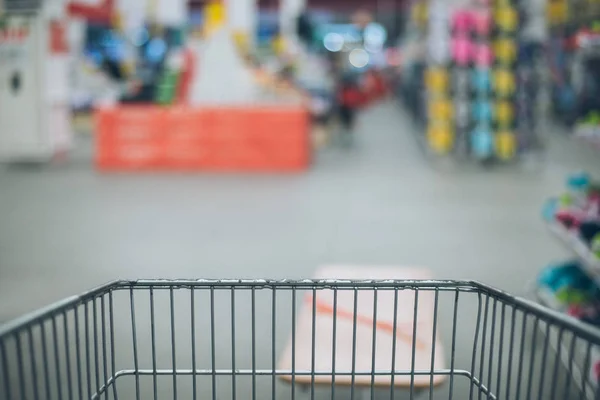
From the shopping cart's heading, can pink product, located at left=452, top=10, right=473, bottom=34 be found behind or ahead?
ahead

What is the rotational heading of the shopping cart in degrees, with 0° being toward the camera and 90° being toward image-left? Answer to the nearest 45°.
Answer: approximately 180°

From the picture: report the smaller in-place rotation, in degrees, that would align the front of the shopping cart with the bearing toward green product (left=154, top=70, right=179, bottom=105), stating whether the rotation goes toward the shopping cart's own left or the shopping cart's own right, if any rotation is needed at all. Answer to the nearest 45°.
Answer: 0° — it already faces it

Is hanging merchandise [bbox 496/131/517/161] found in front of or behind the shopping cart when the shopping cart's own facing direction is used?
in front

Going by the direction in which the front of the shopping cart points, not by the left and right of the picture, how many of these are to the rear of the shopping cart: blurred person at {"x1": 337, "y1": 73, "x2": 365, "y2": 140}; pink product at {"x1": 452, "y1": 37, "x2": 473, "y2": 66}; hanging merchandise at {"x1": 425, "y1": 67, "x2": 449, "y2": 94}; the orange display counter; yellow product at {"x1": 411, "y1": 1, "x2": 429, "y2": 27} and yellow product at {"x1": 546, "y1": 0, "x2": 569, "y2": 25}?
0

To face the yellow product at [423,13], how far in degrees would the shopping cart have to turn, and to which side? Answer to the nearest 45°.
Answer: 0° — it already faces it

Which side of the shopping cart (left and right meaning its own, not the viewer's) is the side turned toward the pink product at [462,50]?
front

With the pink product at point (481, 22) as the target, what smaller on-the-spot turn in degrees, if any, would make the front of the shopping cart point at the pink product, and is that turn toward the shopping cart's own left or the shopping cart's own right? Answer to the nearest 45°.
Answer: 0° — it already faces it

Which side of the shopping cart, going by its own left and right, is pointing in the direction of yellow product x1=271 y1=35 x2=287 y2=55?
front

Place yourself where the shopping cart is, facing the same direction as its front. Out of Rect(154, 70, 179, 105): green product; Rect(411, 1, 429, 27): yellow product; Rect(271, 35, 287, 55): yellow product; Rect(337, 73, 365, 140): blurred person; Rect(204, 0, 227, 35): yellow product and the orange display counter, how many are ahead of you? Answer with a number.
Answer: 6

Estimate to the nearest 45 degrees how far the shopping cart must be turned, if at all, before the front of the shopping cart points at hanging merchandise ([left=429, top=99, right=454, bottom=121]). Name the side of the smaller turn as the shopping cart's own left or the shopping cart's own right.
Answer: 0° — it already faces it

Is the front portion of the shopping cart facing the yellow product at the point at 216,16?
yes
